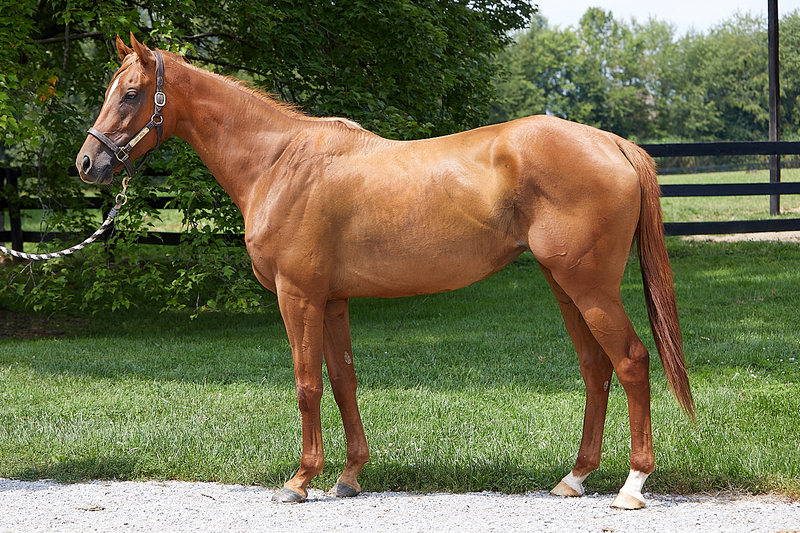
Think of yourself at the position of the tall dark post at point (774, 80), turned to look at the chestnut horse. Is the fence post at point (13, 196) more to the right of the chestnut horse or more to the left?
right

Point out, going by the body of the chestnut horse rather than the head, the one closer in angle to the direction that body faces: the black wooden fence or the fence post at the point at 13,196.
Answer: the fence post

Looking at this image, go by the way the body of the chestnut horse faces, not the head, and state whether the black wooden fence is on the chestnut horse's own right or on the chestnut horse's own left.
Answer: on the chestnut horse's own right

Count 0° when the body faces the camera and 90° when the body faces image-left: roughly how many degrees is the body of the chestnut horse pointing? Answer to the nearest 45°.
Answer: approximately 90°

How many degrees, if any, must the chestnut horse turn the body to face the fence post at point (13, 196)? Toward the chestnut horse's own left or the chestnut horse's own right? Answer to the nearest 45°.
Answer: approximately 45° to the chestnut horse's own right

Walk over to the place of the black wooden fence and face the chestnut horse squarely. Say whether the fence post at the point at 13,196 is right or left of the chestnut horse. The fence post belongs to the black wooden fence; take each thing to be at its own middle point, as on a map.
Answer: right

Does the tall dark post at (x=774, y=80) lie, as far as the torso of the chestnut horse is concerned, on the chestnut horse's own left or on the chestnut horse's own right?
on the chestnut horse's own right
